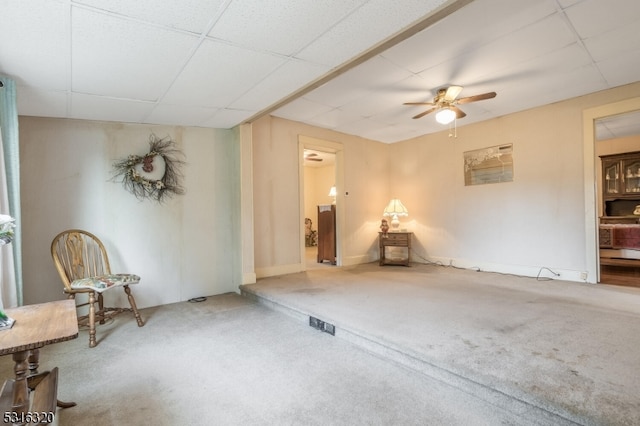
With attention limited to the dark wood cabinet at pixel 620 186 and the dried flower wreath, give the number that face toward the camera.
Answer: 2

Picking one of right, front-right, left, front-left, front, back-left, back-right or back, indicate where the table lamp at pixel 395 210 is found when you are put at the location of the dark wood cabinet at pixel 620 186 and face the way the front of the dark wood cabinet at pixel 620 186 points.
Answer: front-right

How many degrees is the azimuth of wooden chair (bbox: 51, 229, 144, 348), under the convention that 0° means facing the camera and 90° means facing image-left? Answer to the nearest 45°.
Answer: approximately 315°

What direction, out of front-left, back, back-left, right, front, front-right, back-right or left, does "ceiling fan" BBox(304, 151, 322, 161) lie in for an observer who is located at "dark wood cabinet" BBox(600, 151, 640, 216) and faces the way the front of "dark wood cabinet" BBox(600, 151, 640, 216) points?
front-right

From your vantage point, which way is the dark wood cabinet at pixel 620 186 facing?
toward the camera

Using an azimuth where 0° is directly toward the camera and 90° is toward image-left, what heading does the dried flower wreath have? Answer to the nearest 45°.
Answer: approximately 0°

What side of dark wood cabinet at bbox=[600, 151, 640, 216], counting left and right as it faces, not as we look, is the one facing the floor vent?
front

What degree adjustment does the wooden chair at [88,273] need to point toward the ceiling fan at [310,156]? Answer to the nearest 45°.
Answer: approximately 90° to its left

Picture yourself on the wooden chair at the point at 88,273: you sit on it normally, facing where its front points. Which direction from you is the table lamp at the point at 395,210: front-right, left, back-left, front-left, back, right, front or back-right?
front-left

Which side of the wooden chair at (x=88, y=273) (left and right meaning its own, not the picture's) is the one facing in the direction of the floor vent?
front

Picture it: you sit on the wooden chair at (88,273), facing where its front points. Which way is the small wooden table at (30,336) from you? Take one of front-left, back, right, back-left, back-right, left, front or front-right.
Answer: front-right

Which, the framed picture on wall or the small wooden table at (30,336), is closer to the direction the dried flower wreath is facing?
the small wooden table
